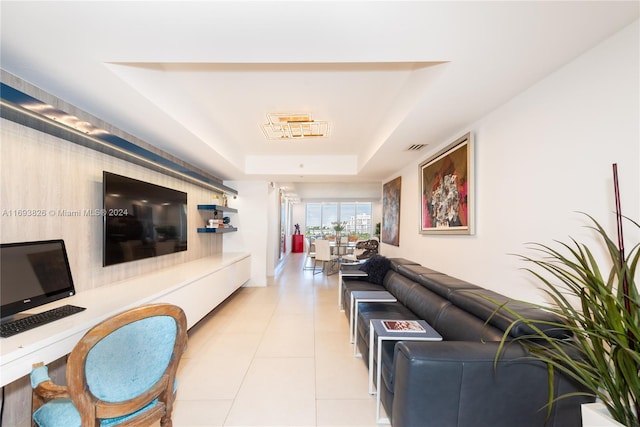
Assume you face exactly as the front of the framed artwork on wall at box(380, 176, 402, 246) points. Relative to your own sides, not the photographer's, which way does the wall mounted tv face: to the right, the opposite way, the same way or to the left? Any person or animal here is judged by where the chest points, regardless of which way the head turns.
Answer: the opposite way

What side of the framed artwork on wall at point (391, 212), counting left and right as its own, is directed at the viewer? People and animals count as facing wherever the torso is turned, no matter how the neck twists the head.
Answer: left

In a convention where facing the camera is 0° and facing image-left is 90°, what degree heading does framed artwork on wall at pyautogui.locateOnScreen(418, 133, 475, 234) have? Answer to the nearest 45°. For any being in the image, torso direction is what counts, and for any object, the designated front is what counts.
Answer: approximately 45°

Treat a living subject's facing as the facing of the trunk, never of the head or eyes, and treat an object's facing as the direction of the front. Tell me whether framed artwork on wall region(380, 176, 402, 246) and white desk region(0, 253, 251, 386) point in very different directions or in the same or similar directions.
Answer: very different directions

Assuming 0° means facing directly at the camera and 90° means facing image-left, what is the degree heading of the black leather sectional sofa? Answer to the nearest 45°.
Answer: approximately 90°

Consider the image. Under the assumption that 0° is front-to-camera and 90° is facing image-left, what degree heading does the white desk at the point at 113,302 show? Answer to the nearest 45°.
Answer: approximately 315°

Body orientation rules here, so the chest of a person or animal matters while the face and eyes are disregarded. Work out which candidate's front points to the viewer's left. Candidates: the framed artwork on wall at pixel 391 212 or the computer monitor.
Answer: the framed artwork on wall

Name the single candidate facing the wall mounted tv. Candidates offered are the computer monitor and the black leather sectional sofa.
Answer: the black leather sectional sofa

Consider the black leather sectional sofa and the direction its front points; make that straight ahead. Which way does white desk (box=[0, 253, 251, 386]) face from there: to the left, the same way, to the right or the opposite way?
the opposite way
